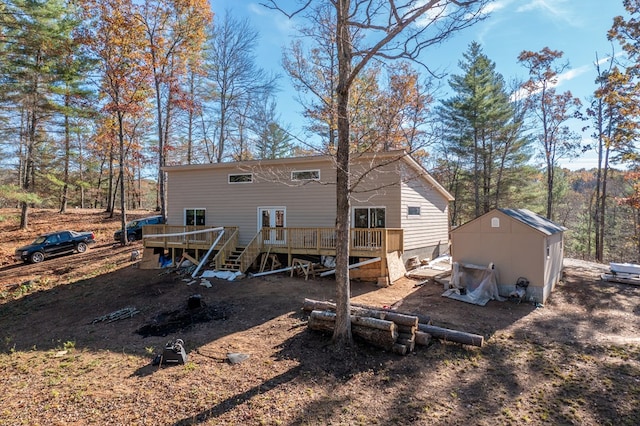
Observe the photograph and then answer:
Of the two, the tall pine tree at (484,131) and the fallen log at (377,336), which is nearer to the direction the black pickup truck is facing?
the fallen log

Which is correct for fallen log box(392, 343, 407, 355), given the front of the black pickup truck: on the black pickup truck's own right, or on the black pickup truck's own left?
on the black pickup truck's own left

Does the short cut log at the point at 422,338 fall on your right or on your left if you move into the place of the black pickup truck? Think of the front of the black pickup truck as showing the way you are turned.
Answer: on your left

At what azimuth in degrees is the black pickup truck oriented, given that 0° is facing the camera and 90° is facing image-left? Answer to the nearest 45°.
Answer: approximately 45°

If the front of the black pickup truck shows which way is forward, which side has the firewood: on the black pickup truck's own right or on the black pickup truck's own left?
on the black pickup truck's own left

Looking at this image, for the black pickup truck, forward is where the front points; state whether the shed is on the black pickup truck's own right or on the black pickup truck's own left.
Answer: on the black pickup truck's own left
